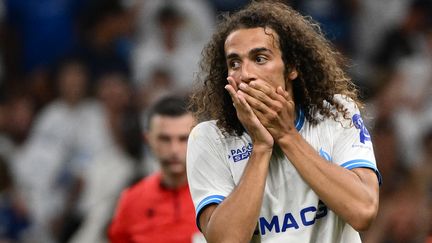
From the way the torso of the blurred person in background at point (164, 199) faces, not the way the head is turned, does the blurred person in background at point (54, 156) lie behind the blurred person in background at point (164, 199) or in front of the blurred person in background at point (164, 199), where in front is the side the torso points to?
behind

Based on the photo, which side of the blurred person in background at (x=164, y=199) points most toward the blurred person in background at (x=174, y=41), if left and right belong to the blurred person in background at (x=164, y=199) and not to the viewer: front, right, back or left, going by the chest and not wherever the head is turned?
back

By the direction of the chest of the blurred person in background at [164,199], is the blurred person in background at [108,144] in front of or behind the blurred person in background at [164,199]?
behind

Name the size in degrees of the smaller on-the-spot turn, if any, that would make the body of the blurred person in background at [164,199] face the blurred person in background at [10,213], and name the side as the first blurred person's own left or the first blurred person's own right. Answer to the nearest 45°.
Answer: approximately 135° to the first blurred person's own right

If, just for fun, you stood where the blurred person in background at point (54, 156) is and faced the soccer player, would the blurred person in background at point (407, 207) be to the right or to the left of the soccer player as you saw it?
left

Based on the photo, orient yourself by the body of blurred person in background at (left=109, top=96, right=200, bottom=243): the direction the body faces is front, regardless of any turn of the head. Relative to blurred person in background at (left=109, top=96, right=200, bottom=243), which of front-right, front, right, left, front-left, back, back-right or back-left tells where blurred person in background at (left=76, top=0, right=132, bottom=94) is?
back

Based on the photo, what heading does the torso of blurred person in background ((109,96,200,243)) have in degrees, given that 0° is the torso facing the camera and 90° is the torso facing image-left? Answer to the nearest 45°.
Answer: approximately 0°

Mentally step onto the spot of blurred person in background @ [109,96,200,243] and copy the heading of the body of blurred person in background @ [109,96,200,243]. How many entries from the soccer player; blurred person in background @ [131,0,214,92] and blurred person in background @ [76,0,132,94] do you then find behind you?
2

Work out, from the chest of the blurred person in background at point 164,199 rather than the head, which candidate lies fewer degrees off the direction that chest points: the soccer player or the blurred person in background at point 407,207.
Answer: the soccer player
